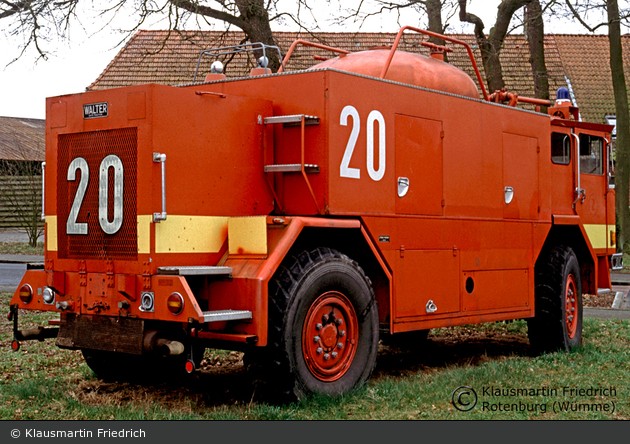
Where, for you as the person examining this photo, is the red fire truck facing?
facing away from the viewer and to the right of the viewer

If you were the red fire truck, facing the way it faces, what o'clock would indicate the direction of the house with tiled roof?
The house with tiled roof is roughly at 11 o'clock from the red fire truck.
